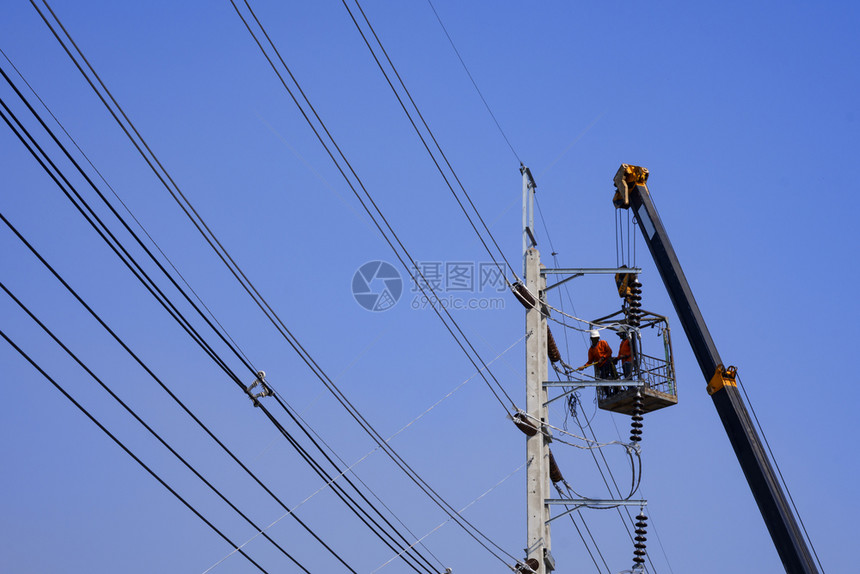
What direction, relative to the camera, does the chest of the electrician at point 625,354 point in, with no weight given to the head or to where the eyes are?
to the viewer's left
